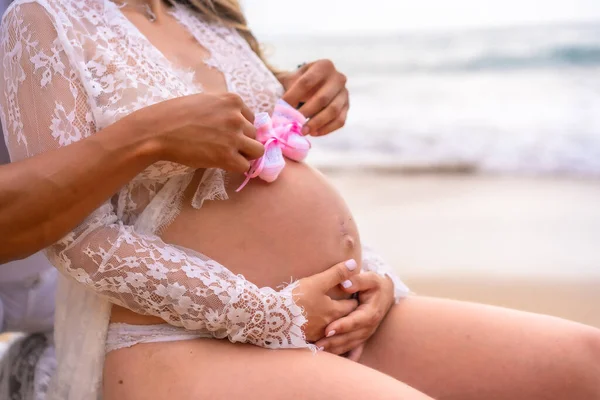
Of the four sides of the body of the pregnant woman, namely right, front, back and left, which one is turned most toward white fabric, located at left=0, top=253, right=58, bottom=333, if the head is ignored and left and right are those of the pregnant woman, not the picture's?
back

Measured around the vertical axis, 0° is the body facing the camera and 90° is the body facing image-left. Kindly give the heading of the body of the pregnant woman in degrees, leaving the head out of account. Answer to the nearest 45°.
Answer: approximately 315°
